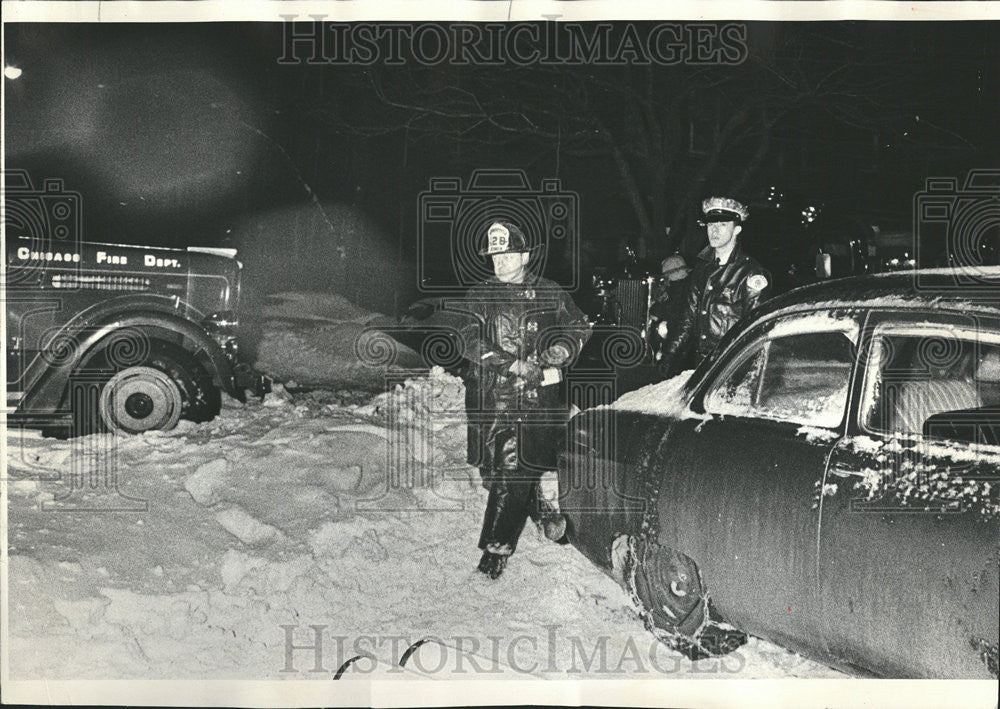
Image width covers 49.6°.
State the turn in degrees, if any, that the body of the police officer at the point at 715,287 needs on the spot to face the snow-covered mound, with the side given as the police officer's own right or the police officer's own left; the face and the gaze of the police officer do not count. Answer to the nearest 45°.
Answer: approximately 45° to the police officer's own right

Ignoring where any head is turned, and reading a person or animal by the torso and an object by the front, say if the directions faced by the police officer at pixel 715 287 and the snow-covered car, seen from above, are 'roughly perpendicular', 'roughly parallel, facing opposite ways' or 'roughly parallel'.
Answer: roughly perpendicular

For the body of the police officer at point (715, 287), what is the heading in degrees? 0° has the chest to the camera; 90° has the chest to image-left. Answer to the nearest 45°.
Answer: approximately 45°

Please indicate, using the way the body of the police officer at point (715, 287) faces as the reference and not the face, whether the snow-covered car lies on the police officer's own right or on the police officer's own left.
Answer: on the police officer's own left

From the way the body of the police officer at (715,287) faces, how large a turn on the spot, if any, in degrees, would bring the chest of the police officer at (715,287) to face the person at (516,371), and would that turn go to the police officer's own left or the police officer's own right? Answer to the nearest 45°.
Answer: approximately 45° to the police officer's own right

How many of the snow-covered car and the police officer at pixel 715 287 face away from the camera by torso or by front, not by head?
0
